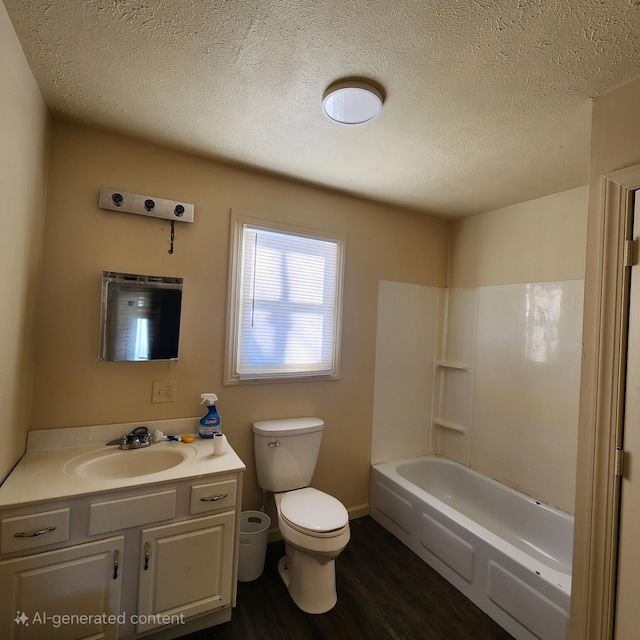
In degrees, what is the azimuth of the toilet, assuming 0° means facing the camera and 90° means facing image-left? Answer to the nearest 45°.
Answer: approximately 315°

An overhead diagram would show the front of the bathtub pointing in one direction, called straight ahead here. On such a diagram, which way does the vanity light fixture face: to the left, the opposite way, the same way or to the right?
to the left

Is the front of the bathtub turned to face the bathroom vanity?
yes

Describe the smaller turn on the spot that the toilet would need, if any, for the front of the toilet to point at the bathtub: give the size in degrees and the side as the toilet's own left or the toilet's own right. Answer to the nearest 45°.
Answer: approximately 45° to the toilet's own left

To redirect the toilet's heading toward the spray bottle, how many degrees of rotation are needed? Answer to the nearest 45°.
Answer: approximately 135° to its right
